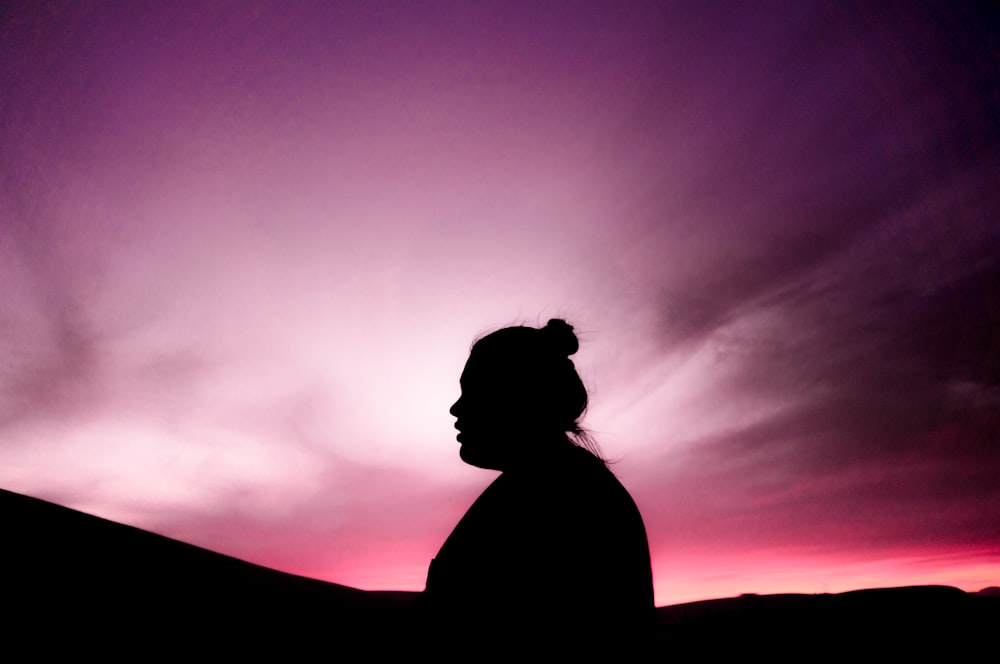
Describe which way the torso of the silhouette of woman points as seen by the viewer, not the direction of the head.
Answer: to the viewer's left
